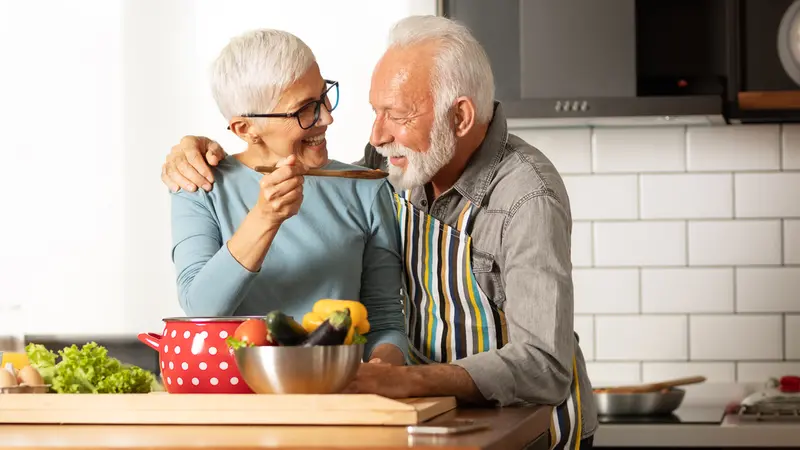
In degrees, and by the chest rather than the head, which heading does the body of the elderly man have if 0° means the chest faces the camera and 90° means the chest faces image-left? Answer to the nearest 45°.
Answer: approximately 45°

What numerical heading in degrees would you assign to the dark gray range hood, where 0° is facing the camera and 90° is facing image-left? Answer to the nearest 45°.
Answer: approximately 0°

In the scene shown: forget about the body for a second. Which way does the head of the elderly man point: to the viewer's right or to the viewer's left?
to the viewer's left

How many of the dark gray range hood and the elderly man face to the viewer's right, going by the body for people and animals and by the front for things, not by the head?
0

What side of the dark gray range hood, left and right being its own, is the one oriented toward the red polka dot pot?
front

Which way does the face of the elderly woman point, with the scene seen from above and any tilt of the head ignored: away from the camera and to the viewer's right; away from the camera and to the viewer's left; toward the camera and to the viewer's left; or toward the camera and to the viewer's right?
toward the camera and to the viewer's right

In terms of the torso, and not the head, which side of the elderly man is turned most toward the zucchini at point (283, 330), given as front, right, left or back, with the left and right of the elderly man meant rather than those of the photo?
front

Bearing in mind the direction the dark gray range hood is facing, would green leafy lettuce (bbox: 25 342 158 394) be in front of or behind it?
in front
